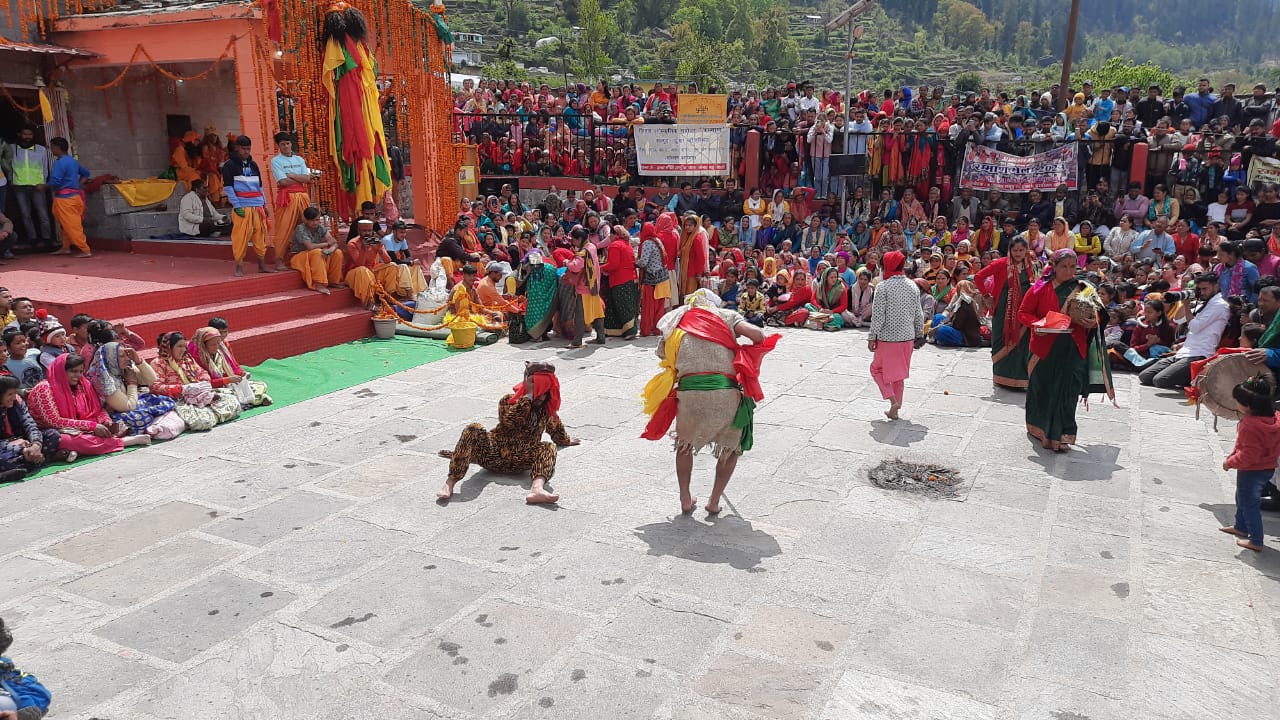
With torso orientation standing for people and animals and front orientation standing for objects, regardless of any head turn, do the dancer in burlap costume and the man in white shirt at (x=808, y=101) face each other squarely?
yes

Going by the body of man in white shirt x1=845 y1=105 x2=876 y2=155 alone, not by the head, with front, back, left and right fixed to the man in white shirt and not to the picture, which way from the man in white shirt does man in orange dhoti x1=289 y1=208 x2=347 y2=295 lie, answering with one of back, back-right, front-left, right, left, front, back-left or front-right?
front-right

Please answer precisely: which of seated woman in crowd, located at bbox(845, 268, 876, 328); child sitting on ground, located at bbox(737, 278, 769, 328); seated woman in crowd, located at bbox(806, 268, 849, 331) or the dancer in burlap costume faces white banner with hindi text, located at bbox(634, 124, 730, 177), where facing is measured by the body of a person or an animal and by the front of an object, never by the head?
the dancer in burlap costume

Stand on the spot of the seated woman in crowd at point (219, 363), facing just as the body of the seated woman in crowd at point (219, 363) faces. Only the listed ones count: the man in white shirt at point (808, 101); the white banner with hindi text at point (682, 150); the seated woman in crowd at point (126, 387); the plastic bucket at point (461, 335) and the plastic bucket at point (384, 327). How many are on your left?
4

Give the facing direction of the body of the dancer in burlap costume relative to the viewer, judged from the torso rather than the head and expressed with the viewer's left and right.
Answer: facing away from the viewer

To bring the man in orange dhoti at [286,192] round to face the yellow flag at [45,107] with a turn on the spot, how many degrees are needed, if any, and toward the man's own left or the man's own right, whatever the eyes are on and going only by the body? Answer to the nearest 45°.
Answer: approximately 135° to the man's own right

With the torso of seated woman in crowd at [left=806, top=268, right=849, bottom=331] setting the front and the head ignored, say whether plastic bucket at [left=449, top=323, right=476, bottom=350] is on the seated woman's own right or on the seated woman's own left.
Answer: on the seated woman's own right

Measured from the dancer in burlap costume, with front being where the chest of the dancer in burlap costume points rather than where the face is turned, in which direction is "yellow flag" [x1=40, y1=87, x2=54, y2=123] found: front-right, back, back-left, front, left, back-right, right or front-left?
front-left

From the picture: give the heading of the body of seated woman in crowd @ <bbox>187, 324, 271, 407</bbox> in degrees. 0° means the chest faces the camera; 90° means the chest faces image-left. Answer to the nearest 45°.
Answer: approximately 315°

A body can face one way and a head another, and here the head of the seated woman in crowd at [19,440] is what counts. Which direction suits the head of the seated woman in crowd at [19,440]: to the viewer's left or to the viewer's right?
to the viewer's right

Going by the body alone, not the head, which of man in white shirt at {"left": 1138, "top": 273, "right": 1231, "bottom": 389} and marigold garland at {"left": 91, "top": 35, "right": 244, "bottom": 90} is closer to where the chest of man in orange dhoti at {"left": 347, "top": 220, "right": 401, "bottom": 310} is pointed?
the man in white shirt
